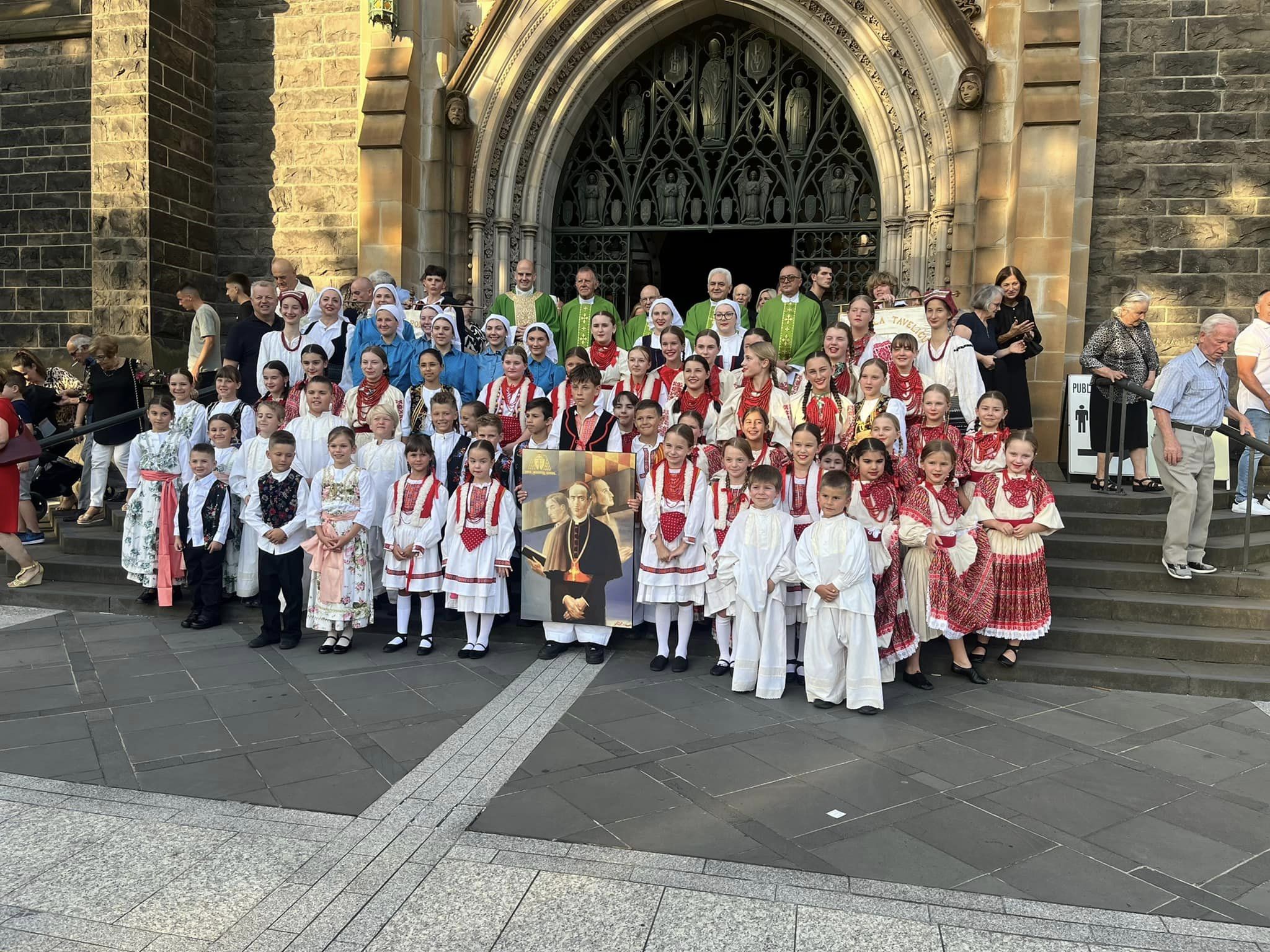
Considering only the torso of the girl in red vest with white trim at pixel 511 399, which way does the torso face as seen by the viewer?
toward the camera

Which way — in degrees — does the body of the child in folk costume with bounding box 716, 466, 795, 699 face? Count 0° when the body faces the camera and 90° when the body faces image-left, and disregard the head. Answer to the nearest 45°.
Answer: approximately 0°

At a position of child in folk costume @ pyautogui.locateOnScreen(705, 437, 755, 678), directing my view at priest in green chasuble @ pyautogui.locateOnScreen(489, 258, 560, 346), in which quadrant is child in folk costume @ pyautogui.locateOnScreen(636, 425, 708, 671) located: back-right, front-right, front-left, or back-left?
front-left

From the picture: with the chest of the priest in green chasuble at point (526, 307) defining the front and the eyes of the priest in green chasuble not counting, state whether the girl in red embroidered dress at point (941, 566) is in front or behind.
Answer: in front

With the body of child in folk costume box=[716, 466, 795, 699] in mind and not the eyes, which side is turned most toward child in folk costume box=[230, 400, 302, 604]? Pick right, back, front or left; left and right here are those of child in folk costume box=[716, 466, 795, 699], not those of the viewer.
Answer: right

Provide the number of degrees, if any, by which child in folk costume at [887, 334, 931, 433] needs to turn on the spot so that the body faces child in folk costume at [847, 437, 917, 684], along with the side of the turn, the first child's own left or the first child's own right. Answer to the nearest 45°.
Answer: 0° — they already face them

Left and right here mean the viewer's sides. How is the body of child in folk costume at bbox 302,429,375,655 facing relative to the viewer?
facing the viewer

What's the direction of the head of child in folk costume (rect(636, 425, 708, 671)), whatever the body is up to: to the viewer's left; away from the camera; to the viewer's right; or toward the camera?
toward the camera

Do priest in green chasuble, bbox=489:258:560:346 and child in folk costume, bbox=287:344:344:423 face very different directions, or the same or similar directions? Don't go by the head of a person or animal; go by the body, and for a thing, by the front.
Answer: same or similar directions

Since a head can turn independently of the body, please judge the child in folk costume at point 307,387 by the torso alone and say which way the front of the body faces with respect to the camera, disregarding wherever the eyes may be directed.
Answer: toward the camera

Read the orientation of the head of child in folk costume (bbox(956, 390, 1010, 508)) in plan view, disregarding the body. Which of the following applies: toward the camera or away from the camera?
toward the camera
